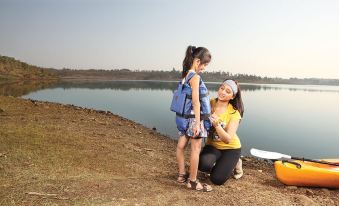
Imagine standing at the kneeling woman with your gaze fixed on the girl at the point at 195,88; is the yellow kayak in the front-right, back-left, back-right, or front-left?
back-left

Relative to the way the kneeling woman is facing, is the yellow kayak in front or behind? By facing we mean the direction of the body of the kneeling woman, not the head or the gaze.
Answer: behind

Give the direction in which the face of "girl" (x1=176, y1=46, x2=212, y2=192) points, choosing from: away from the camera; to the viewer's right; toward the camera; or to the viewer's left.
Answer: to the viewer's right

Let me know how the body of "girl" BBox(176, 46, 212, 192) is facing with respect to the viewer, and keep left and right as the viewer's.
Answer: facing to the right of the viewer

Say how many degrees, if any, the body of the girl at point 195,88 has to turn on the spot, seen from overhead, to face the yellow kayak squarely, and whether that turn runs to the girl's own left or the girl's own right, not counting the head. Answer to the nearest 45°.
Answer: approximately 45° to the girl's own left
